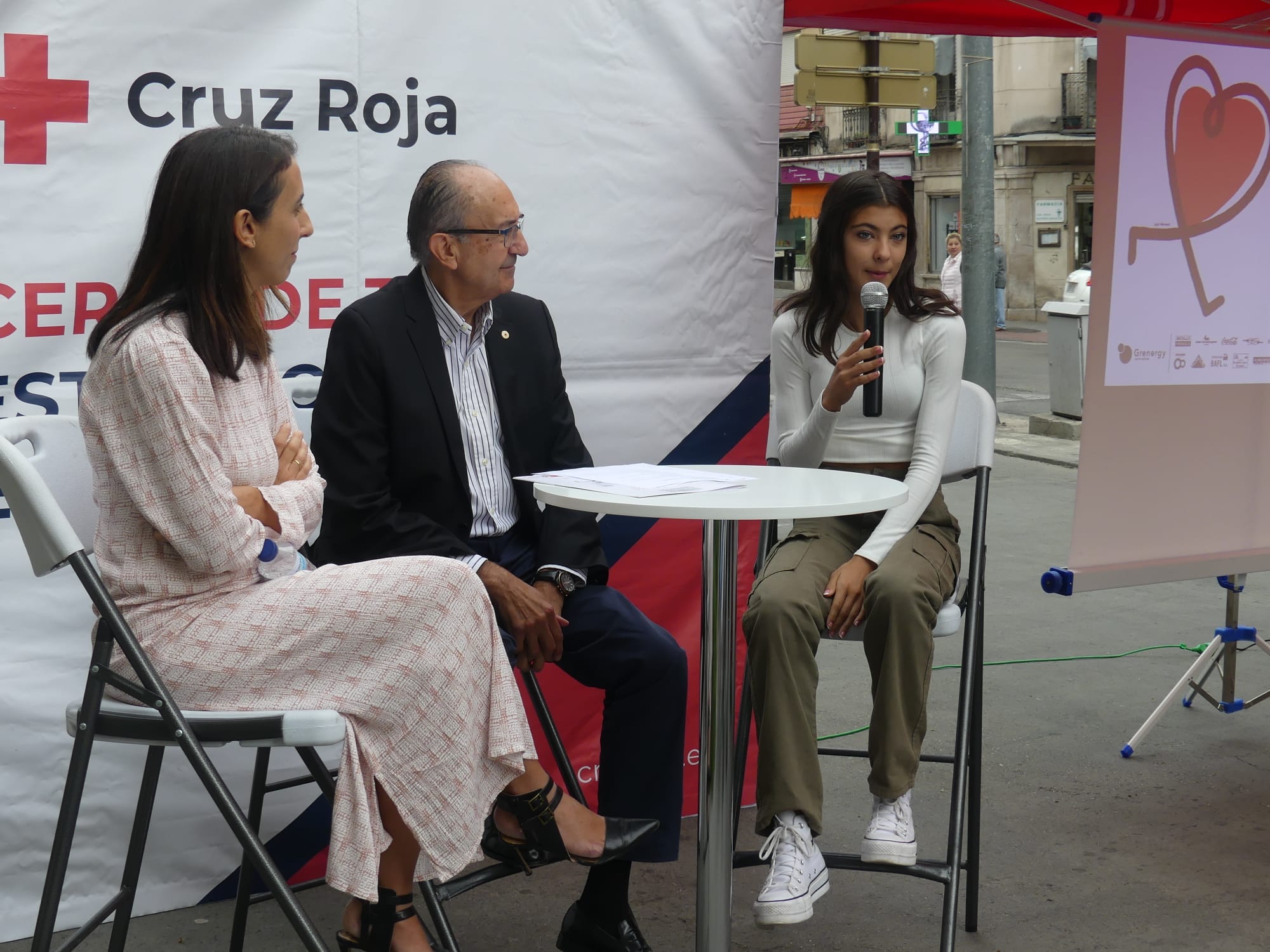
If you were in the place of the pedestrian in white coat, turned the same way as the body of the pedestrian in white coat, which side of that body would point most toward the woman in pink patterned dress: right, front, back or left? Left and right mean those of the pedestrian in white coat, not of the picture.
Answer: front

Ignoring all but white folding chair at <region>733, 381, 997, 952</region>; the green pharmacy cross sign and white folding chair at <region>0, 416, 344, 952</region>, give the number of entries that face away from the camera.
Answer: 0

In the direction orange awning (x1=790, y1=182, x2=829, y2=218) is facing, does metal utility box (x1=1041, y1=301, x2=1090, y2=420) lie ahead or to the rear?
ahead

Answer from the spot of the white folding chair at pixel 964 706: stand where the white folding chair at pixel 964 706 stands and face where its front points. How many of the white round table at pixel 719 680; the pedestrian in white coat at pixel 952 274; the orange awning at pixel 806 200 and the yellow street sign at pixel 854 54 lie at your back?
3

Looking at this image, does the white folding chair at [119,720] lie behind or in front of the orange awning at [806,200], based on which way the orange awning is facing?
in front

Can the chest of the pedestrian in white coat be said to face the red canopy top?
yes

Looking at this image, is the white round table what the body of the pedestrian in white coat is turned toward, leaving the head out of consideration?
yes

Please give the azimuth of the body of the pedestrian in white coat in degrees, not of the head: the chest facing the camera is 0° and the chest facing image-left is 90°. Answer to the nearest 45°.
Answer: approximately 0°

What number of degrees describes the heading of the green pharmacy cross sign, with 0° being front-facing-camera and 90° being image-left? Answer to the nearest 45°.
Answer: approximately 0°

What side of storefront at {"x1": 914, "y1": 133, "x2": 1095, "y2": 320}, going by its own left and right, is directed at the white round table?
front

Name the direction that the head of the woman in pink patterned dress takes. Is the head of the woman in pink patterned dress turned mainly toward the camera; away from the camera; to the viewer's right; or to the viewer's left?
to the viewer's right

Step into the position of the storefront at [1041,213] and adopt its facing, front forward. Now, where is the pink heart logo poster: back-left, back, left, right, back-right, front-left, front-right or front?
front

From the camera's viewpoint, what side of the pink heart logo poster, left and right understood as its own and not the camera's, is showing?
front
